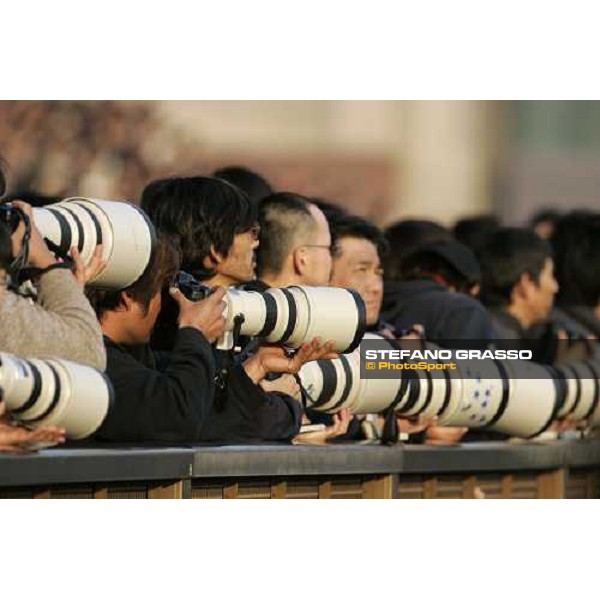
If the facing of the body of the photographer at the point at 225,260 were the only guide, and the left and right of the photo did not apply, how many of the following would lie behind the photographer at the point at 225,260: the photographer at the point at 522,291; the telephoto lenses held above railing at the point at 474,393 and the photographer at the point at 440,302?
0

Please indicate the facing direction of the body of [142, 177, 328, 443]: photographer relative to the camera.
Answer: to the viewer's right

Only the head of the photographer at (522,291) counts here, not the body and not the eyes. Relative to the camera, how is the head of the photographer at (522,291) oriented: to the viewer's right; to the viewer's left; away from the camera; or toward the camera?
to the viewer's right

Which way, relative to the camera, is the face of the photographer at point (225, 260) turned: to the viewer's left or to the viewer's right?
to the viewer's right

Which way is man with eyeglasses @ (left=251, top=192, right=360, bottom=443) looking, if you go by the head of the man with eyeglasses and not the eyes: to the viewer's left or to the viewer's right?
to the viewer's right

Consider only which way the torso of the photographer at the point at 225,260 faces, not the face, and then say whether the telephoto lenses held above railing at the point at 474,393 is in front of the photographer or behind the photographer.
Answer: in front

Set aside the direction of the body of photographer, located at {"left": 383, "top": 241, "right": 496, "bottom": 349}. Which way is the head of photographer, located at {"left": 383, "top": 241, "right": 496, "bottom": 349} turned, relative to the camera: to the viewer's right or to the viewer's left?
to the viewer's right

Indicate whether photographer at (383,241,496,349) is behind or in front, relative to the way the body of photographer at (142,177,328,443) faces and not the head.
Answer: in front
